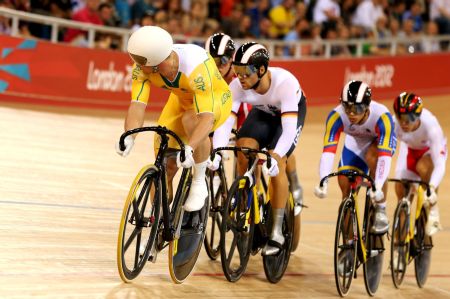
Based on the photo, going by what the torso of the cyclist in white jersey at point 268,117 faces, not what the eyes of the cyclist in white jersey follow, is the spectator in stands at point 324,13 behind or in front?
behind

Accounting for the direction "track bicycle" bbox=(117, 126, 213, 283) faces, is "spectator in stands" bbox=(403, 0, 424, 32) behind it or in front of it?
behind

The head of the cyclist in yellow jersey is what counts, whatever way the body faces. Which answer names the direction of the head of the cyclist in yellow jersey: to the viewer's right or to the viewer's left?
to the viewer's left

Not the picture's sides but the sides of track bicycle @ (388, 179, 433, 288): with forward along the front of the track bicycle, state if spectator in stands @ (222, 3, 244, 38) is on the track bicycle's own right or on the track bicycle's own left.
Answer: on the track bicycle's own right

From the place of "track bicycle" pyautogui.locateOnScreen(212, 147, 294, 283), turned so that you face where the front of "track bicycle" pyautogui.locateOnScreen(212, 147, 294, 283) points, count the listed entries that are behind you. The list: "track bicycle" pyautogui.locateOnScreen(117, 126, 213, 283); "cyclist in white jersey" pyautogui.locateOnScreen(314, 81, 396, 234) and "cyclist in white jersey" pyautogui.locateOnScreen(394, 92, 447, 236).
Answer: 2

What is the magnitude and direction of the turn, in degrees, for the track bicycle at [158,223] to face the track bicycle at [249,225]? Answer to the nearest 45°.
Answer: approximately 180°

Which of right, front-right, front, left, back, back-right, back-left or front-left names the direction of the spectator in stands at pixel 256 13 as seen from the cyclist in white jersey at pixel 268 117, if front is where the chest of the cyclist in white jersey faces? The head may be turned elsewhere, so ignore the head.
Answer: back-right

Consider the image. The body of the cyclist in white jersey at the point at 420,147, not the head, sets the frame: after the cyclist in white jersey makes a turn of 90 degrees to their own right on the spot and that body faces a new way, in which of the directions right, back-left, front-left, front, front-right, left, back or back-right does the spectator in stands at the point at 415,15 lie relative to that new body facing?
front-right

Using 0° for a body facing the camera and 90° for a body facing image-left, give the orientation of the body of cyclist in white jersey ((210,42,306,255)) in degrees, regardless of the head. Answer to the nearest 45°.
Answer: approximately 45°

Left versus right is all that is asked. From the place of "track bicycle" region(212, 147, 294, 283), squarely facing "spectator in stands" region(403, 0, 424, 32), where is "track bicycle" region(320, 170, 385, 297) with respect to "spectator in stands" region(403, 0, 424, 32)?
right

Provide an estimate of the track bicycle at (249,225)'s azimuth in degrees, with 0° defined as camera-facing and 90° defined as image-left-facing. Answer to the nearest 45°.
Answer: approximately 45°

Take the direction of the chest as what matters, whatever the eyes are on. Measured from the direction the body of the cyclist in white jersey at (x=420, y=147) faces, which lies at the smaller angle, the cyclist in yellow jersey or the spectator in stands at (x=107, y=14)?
the cyclist in yellow jersey
